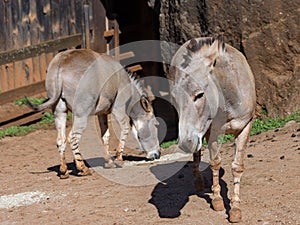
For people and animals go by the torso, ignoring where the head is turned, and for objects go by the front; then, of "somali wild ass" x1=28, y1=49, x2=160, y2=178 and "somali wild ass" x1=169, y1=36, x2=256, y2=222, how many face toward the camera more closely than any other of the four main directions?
1

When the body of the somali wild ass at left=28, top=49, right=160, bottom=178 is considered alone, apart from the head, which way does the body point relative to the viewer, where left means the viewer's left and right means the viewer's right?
facing away from the viewer and to the right of the viewer

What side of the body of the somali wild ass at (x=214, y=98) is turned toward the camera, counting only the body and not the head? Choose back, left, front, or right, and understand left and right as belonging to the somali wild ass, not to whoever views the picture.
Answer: front

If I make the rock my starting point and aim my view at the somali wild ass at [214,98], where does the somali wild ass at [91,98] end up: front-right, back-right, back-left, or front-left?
front-right

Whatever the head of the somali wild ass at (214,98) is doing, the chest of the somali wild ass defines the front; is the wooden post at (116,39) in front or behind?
behind

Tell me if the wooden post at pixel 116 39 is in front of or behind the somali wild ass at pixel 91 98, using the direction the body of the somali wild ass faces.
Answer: in front

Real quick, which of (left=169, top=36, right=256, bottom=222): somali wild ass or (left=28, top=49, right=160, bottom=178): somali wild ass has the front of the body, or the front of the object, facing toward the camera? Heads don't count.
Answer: (left=169, top=36, right=256, bottom=222): somali wild ass
